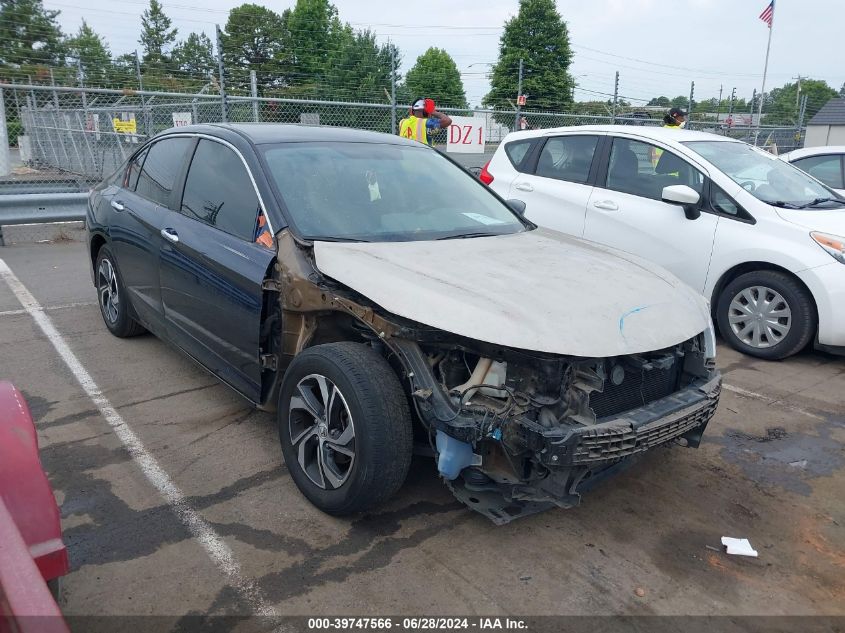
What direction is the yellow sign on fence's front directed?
toward the camera

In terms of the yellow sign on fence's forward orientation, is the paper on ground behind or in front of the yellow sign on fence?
in front

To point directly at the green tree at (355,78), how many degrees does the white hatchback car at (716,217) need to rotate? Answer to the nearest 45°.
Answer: approximately 180°

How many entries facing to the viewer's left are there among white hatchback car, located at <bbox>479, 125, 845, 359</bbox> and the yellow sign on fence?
0

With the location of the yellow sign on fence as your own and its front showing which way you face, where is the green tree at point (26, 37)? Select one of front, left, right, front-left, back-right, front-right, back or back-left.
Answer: back

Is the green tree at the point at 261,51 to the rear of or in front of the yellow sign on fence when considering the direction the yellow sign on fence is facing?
to the rear

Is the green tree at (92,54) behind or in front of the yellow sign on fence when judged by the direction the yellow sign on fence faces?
behind

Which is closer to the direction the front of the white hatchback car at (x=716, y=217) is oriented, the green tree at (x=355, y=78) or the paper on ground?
the paper on ground

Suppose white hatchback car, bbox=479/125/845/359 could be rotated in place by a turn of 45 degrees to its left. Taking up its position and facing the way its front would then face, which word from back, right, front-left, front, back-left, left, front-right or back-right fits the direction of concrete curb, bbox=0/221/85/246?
back

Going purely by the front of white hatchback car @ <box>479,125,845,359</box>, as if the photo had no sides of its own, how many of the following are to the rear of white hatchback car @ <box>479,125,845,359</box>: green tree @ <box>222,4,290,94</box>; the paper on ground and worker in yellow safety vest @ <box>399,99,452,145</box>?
2

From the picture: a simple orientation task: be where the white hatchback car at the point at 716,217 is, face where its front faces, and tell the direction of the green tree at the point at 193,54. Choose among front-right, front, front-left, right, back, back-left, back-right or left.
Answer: back

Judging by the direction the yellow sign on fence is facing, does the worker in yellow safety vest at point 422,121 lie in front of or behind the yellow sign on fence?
in front
